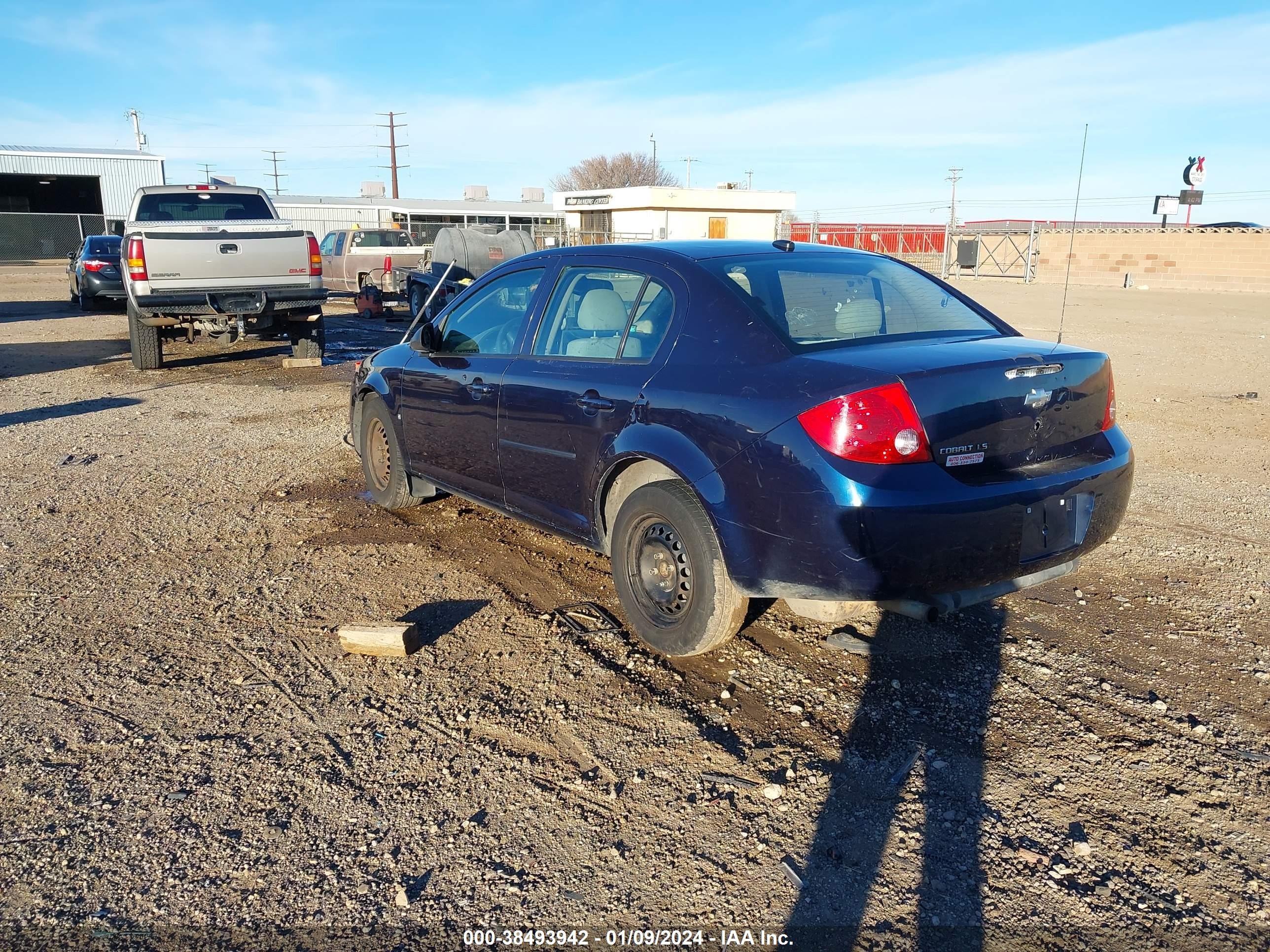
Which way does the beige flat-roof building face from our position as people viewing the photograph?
facing the viewer and to the left of the viewer

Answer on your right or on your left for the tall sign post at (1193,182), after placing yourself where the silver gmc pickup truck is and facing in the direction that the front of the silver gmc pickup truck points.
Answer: on your right

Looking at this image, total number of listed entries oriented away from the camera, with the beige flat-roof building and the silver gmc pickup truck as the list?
1

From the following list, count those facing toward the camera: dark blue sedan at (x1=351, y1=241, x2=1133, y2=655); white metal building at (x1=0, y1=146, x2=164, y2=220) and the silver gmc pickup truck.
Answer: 1

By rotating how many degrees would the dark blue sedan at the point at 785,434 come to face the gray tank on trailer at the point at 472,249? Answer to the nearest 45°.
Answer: approximately 45° to its right

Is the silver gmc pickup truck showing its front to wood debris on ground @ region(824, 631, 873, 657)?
no

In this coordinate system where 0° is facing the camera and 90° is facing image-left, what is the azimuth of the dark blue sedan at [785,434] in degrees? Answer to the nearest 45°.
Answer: approximately 135°

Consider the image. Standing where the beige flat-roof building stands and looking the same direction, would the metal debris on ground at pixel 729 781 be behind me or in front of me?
in front

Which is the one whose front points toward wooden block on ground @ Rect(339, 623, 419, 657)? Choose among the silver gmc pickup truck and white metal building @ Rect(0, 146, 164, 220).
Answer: the white metal building

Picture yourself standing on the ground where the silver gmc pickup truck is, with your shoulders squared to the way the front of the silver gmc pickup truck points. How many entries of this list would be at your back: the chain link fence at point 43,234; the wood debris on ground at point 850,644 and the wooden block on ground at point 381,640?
2

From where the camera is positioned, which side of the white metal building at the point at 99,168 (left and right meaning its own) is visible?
front

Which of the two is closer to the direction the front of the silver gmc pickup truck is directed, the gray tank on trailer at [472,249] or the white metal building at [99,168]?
the white metal building

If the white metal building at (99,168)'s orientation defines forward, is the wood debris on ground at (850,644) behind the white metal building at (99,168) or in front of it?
in front

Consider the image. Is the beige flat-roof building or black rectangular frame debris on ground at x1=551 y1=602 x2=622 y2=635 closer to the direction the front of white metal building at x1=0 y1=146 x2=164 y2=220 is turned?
the black rectangular frame debris on ground

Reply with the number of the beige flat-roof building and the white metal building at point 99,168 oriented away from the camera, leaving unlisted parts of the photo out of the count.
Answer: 0

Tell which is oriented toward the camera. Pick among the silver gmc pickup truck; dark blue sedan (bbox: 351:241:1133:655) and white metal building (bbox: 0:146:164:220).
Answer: the white metal building

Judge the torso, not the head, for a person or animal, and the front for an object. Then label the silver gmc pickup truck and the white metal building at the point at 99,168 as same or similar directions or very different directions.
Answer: very different directions

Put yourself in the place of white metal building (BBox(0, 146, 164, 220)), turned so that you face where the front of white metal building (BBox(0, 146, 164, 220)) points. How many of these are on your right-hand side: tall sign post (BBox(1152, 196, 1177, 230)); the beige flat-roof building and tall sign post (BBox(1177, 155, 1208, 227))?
0

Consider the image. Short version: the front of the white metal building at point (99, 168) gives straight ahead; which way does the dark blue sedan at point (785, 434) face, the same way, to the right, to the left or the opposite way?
the opposite way

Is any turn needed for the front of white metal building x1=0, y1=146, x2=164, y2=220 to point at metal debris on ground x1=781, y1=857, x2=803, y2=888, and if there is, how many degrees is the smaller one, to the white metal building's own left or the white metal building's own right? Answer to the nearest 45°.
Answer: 0° — it already faces it

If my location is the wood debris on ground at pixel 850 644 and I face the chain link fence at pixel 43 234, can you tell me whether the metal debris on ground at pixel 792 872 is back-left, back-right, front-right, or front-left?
back-left
